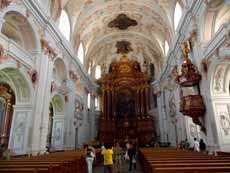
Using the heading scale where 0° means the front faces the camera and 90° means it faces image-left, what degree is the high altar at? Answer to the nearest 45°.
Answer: approximately 0°
